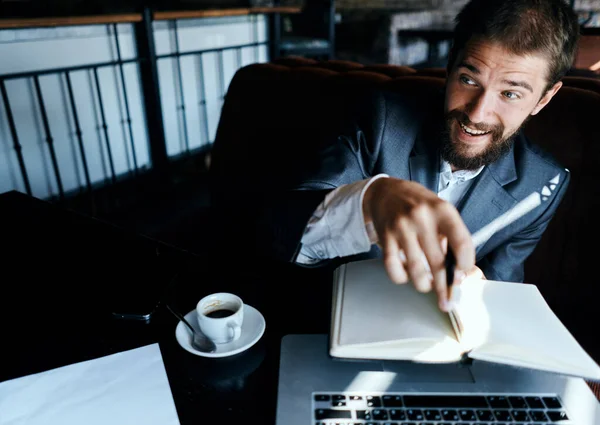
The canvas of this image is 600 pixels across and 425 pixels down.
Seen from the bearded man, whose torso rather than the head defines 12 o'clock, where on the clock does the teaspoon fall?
The teaspoon is roughly at 1 o'clock from the bearded man.

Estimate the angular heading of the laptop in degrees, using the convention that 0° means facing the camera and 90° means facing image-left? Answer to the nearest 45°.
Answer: approximately 180°

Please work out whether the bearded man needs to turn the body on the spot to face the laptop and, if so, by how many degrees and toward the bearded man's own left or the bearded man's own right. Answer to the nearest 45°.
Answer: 0° — they already face it

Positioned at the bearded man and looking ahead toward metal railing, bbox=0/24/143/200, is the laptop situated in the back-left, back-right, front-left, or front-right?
back-left

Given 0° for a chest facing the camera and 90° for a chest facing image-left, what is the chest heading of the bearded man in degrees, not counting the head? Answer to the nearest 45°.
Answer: approximately 0°

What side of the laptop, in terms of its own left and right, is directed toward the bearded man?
front

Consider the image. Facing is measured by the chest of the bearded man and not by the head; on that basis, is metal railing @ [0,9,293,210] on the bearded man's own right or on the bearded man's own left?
on the bearded man's own right

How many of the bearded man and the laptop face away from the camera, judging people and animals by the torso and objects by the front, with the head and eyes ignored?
1

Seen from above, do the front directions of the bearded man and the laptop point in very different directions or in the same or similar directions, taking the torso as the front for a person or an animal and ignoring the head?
very different directions

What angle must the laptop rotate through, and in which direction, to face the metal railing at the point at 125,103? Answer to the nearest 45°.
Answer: approximately 45° to its left

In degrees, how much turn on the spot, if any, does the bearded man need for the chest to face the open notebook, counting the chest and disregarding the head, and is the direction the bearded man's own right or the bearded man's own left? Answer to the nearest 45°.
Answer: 0° — they already face it
